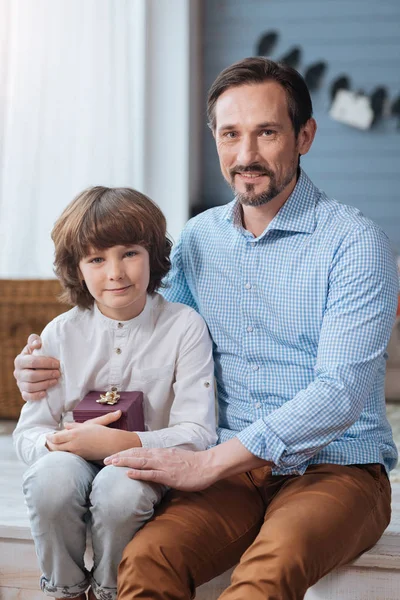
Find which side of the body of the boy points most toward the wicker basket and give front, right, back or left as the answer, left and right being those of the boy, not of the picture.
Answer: back

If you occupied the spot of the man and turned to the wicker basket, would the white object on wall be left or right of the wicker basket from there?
right

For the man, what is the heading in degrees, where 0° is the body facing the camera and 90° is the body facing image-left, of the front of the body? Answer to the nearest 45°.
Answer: approximately 45°

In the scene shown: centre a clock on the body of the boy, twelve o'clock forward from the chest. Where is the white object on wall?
The white object on wall is roughly at 7 o'clock from the boy.

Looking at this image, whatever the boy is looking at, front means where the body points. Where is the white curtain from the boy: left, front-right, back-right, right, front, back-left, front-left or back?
back
